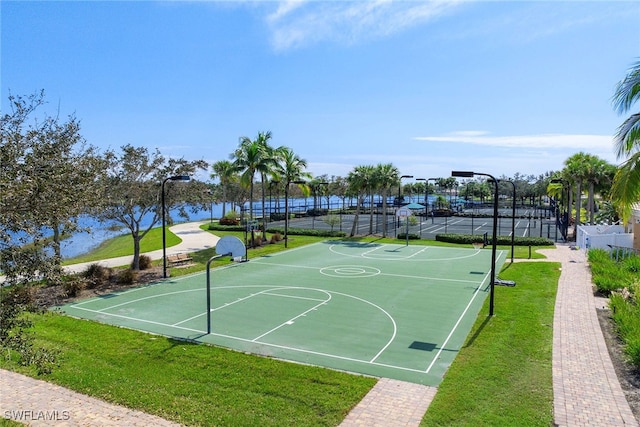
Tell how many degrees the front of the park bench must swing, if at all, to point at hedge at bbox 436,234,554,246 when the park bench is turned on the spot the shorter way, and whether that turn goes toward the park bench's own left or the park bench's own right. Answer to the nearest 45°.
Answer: approximately 45° to the park bench's own left

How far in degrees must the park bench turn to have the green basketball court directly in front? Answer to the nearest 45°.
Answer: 0° — it already faces it

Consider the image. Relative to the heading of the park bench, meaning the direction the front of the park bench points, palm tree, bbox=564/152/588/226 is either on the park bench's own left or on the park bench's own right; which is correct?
on the park bench's own left

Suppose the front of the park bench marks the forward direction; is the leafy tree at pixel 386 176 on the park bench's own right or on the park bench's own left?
on the park bench's own left

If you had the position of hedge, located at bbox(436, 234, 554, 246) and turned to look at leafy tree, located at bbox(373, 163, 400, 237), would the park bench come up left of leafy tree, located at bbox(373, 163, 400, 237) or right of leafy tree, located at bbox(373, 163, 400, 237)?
left

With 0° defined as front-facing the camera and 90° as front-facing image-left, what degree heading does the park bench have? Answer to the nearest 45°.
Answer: approximately 315°
